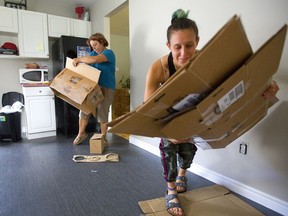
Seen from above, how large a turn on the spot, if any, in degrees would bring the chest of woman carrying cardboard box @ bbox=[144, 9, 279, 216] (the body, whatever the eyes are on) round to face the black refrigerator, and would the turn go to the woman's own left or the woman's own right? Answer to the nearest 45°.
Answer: approximately 135° to the woman's own right

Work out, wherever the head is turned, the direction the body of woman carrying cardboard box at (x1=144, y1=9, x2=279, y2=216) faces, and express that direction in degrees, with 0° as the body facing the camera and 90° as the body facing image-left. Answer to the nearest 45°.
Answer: approximately 0°

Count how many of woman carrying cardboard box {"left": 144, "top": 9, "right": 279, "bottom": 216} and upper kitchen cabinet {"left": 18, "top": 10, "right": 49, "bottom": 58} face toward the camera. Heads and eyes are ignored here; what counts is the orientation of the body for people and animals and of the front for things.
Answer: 2

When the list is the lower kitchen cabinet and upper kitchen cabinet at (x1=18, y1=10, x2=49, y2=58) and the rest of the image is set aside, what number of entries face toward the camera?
2

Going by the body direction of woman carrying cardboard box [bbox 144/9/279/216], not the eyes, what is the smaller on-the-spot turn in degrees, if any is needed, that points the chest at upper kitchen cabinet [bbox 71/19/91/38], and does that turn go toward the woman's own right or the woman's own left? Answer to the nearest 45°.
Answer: approximately 135° to the woman's own right
